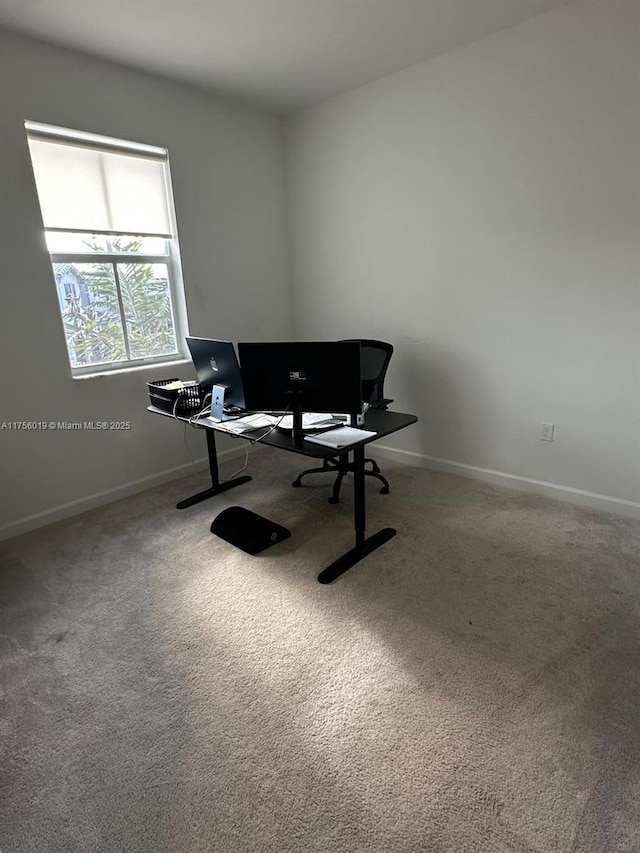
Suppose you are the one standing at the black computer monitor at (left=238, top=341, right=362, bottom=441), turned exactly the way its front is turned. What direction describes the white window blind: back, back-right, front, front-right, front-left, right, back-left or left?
front-left

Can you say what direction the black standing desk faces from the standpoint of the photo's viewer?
facing away from the viewer and to the right of the viewer

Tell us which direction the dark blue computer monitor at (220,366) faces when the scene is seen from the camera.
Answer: facing away from the viewer and to the right of the viewer

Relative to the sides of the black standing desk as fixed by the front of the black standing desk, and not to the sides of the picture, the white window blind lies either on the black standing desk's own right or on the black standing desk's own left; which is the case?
on the black standing desk's own left

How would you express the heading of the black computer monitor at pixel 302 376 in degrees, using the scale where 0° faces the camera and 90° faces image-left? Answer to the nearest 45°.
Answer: approximately 180°

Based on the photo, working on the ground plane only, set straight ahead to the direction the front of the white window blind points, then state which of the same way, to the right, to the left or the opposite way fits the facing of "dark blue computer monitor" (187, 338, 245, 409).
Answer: to the left

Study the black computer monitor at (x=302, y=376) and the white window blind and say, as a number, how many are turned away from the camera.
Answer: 1

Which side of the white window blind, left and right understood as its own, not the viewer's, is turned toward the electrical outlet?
front

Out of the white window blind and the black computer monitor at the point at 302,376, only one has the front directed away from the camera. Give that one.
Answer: the black computer monitor

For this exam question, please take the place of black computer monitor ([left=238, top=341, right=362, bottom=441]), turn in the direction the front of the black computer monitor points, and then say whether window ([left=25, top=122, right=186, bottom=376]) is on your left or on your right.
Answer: on your left

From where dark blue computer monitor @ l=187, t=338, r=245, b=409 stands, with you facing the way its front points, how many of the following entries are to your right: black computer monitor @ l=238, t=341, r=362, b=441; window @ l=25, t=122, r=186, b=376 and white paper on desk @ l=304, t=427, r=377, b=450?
2
